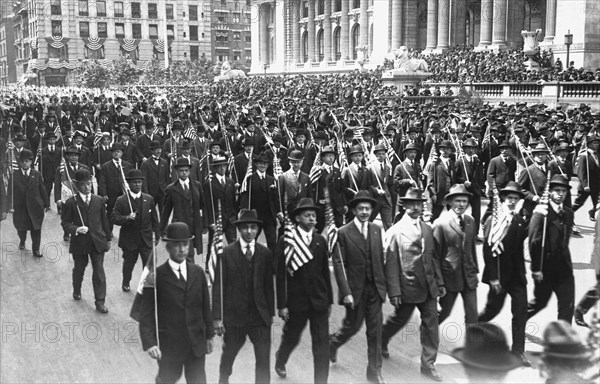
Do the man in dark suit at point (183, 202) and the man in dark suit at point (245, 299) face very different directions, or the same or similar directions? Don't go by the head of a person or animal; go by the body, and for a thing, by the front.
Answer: same or similar directions

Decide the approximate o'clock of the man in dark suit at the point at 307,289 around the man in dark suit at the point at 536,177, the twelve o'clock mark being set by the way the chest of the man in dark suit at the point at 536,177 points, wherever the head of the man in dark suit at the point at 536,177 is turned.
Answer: the man in dark suit at the point at 307,289 is roughly at 2 o'clock from the man in dark suit at the point at 536,177.

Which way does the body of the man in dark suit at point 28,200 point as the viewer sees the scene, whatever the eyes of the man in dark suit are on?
toward the camera

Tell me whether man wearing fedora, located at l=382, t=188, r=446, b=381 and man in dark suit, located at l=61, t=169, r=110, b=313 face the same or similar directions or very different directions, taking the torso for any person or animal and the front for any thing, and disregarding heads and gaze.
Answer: same or similar directions

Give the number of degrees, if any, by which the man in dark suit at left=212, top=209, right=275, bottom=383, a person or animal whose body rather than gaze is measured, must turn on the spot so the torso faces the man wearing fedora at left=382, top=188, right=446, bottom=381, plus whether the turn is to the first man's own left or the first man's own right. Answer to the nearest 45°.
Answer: approximately 90° to the first man's own left

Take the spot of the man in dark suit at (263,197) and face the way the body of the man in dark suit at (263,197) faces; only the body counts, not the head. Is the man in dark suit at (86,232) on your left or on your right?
on your right

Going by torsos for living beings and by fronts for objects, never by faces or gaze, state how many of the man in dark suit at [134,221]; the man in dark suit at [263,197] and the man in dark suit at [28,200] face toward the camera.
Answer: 3

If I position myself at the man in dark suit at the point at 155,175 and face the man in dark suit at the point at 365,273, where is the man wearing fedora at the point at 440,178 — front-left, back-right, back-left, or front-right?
front-left

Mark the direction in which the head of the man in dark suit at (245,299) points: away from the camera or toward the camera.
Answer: toward the camera

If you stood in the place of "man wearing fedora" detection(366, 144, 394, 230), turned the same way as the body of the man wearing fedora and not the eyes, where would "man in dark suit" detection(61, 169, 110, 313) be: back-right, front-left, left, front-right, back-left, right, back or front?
right

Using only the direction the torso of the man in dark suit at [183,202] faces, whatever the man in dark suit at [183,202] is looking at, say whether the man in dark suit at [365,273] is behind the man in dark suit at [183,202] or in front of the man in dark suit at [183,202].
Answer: in front

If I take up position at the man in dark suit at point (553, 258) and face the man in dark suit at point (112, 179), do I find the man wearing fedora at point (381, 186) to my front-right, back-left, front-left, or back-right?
front-right

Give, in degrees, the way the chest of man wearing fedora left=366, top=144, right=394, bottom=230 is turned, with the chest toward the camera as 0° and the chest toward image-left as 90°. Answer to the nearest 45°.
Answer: approximately 315°

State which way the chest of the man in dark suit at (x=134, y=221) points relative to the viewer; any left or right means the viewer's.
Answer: facing the viewer

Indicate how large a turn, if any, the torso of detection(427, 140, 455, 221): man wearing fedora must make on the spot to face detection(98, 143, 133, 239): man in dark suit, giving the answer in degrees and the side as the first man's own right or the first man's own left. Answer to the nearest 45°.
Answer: approximately 135° to the first man's own right

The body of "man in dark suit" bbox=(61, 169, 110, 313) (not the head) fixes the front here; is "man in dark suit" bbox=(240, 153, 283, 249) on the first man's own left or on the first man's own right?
on the first man's own left

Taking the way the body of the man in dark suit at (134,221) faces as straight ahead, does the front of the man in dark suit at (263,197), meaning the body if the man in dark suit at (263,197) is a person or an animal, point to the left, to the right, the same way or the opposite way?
the same way

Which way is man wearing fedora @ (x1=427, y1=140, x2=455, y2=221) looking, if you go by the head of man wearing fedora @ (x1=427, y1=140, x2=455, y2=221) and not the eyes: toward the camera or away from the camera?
toward the camera

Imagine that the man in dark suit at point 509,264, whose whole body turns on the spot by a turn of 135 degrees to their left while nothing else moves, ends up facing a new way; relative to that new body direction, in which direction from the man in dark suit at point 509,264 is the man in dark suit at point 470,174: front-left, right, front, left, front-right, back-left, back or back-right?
front

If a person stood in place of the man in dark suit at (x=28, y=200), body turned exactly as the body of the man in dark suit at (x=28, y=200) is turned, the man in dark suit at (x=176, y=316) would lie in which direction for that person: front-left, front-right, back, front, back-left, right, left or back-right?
front
